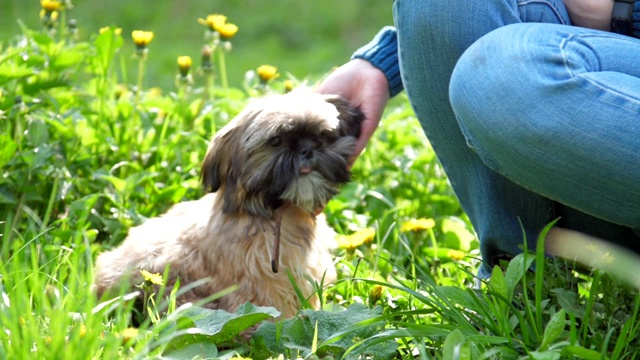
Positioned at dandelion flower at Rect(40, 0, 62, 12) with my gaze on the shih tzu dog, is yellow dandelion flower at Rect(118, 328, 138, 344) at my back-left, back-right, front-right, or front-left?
front-right

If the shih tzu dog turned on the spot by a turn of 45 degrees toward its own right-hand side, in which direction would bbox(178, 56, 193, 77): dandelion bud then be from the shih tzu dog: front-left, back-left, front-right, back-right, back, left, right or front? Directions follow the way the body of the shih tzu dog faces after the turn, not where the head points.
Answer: back

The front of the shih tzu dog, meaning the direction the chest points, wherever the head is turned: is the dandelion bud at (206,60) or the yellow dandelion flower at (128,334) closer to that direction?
the yellow dandelion flower

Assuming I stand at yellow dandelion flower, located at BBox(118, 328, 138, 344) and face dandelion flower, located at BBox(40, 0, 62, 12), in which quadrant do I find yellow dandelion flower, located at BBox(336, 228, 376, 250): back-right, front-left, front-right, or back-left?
front-right

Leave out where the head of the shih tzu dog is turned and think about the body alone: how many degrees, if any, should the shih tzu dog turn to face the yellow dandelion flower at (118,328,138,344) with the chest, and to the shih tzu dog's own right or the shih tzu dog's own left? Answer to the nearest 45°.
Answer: approximately 90° to the shih tzu dog's own right

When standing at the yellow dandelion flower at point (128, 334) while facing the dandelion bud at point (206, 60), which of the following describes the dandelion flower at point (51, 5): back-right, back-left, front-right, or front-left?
front-left

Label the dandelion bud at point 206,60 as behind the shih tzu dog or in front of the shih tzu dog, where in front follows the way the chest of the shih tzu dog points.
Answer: behind

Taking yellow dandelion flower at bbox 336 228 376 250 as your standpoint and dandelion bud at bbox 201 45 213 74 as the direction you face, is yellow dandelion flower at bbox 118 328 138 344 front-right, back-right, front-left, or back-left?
back-left

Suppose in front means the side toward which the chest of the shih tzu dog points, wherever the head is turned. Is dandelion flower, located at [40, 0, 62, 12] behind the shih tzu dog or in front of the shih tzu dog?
behind
